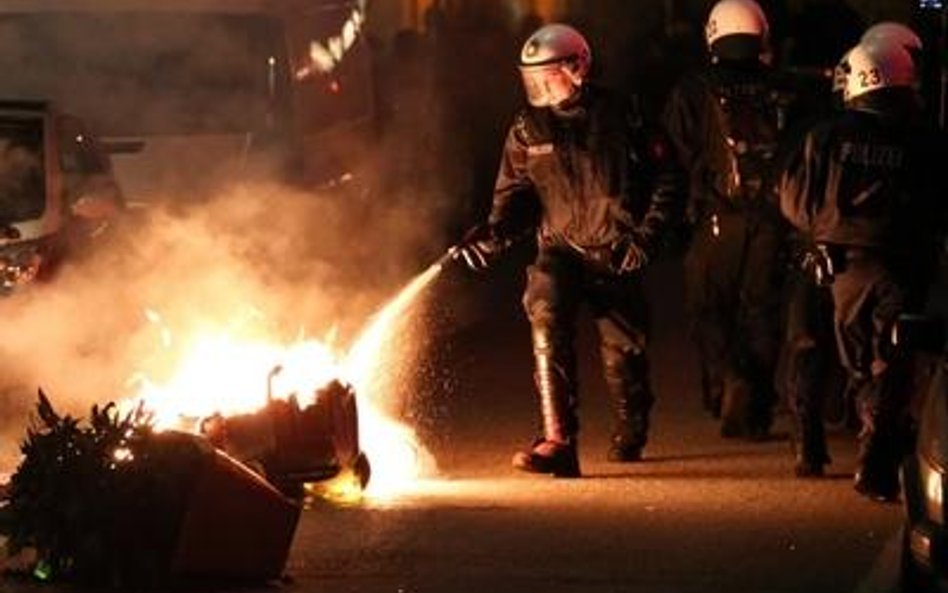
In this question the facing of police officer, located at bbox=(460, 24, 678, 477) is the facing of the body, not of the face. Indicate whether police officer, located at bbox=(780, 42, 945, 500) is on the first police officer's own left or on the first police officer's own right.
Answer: on the first police officer's own left

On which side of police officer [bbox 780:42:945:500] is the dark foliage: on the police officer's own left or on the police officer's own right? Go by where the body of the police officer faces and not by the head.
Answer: on the police officer's own left

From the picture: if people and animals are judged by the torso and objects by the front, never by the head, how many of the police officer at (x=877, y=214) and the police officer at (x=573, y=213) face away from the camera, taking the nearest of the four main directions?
1

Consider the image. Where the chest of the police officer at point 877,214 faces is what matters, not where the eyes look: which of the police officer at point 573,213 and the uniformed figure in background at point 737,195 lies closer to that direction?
the uniformed figure in background

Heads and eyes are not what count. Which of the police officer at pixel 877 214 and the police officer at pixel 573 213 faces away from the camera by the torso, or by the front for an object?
the police officer at pixel 877 214

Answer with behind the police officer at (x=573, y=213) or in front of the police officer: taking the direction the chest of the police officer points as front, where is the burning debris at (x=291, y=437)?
in front

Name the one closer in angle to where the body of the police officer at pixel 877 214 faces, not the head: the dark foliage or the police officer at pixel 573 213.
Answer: the police officer

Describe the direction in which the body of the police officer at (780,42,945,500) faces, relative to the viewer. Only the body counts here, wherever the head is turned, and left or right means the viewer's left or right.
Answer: facing away from the viewer
